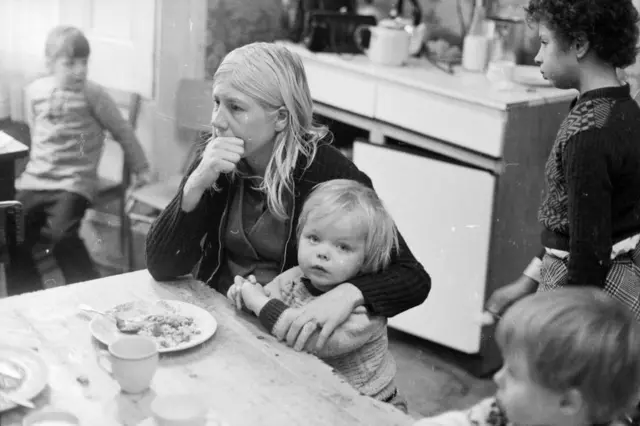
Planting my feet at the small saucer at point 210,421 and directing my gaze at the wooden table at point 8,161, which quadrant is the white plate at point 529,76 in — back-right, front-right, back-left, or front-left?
front-right

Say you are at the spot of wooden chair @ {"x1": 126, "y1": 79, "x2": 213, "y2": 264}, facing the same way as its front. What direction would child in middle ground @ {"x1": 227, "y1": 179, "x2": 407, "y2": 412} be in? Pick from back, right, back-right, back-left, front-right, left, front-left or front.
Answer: front-left

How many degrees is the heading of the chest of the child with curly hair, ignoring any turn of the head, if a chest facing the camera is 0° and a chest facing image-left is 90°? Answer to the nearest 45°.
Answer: approximately 90°

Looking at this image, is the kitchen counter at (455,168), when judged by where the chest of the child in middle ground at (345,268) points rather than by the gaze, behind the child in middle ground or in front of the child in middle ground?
behind

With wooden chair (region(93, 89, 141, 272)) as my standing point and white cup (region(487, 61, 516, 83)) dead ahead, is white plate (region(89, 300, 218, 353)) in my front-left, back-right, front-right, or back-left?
front-right

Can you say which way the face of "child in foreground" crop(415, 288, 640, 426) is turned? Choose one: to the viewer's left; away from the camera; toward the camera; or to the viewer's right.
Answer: to the viewer's left

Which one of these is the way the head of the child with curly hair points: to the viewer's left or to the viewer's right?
to the viewer's left

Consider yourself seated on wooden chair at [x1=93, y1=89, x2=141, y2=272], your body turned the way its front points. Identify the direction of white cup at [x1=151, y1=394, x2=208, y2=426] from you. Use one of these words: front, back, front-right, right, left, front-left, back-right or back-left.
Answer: front-left

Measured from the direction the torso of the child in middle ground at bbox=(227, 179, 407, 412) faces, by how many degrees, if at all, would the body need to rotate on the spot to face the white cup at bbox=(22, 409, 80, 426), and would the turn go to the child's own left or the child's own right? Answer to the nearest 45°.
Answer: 0° — they already face it

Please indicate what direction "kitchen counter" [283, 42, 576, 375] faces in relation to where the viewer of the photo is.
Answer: facing the viewer and to the left of the viewer

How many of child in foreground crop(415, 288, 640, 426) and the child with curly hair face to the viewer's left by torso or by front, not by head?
2

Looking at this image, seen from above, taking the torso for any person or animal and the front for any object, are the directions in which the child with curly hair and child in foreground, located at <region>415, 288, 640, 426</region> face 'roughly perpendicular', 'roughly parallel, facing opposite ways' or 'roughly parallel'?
roughly parallel
